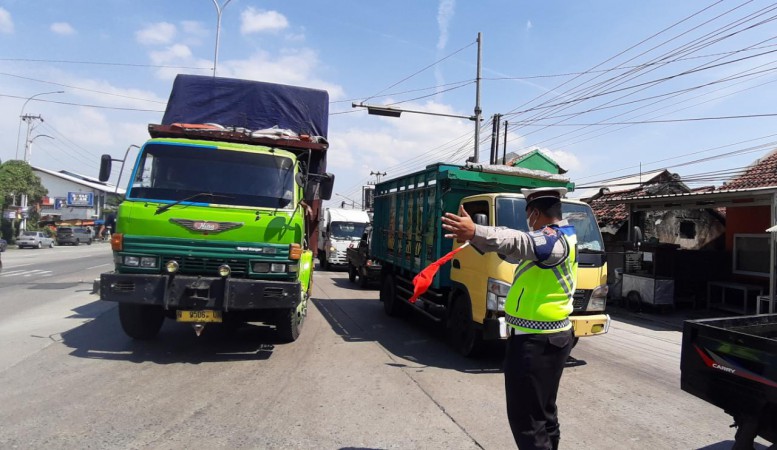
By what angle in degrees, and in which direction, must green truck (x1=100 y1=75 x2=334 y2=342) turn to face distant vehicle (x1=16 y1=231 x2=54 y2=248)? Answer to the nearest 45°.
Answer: approximately 180°

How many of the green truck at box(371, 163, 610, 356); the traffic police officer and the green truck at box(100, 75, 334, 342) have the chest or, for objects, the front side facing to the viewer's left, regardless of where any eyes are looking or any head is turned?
1

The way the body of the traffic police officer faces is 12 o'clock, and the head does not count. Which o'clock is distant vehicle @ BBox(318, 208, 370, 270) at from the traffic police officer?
The distant vehicle is roughly at 2 o'clock from the traffic police officer.

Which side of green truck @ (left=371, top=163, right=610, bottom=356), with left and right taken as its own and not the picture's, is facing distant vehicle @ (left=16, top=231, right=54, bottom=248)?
back

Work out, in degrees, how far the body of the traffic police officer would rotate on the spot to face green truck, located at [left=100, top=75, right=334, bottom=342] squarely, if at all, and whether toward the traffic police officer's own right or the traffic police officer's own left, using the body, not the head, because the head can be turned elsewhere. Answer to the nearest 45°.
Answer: approximately 45° to the traffic police officer's own right

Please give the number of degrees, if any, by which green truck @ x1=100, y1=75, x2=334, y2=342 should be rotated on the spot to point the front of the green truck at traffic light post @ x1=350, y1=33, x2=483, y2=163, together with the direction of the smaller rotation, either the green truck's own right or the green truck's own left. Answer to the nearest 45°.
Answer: approximately 135° to the green truck's own left

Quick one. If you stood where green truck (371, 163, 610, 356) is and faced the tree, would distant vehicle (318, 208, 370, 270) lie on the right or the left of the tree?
right

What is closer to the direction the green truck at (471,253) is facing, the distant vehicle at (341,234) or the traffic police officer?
the traffic police officer

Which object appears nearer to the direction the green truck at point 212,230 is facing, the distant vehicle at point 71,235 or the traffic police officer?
the traffic police officer

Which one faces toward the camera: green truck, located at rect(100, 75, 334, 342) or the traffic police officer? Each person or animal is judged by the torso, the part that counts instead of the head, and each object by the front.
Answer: the green truck

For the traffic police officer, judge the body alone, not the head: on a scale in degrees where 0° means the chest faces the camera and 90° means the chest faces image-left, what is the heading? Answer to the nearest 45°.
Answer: approximately 90°

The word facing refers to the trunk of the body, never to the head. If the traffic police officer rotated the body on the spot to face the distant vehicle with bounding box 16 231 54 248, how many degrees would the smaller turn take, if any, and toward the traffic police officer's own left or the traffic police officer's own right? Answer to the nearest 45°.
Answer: approximately 45° to the traffic police officer's own right

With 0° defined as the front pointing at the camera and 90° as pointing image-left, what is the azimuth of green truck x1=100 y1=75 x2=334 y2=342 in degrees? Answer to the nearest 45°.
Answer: approximately 0°

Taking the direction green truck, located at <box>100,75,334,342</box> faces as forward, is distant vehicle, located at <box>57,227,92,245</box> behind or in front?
behind
